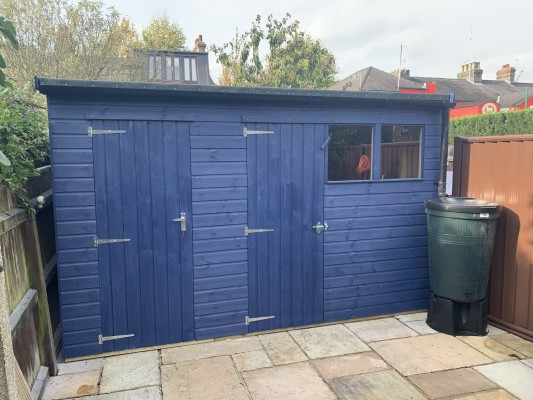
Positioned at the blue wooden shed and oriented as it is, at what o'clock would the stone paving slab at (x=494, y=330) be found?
The stone paving slab is roughly at 9 o'clock from the blue wooden shed.

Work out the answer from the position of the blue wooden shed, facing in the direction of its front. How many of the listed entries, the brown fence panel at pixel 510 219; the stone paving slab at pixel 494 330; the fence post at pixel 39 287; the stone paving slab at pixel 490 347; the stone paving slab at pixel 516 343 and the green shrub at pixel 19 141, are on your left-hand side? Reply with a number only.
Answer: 4

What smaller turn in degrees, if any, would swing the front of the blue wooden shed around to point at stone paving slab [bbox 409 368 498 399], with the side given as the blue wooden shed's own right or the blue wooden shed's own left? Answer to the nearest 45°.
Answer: approximately 45° to the blue wooden shed's own left

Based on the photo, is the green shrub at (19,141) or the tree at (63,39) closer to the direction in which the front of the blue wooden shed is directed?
the green shrub

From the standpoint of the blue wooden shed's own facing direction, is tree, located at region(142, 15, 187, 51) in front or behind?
behind

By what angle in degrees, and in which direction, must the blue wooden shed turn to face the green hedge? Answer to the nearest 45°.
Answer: approximately 135° to its left

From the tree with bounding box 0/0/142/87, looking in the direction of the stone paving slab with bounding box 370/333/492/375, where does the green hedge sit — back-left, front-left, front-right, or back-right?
front-left

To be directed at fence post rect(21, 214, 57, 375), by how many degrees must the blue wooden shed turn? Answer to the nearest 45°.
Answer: approximately 90° to its right

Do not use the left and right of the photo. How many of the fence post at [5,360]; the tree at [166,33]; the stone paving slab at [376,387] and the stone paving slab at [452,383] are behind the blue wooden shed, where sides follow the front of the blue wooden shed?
1

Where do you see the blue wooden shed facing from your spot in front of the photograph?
facing the viewer
